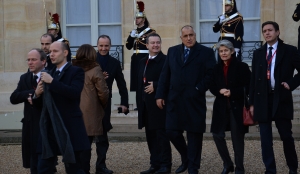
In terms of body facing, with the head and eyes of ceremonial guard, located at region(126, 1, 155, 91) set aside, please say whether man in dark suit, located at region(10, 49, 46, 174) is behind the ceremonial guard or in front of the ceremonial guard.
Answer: in front

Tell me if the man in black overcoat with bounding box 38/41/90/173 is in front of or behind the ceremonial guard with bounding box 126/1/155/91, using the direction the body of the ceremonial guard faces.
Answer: in front

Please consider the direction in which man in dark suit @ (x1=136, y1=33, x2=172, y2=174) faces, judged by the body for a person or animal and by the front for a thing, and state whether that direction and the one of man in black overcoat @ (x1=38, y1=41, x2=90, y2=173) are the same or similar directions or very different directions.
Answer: same or similar directions

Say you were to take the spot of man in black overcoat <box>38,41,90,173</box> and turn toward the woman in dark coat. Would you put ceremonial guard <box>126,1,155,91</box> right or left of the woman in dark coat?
left

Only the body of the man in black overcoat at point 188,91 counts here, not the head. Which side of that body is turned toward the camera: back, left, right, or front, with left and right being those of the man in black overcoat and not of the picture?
front

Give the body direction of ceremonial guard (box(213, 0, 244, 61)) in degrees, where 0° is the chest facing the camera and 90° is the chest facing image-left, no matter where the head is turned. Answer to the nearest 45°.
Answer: approximately 45°

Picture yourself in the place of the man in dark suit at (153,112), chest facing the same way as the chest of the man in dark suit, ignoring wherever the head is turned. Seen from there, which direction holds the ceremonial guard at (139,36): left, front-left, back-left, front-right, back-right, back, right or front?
back-right

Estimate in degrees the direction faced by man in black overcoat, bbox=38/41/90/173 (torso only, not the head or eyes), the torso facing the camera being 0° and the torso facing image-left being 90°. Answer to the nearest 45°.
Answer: approximately 45°

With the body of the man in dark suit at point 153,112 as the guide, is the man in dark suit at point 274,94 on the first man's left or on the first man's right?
on the first man's left

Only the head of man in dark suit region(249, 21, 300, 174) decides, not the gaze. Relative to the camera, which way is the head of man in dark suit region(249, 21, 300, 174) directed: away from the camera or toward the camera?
toward the camera

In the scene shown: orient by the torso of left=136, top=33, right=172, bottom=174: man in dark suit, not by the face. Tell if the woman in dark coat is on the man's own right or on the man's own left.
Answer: on the man's own left

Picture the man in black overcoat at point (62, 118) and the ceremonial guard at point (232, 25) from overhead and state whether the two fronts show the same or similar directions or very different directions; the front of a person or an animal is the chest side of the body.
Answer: same or similar directions

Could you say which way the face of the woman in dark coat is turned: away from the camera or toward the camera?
toward the camera

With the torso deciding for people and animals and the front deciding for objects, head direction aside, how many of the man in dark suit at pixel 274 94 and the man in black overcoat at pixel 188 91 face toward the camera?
2

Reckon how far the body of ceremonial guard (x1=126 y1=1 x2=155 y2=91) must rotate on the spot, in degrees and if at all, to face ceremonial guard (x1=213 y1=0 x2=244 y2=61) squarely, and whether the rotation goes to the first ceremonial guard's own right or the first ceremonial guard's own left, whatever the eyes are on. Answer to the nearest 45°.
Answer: approximately 135° to the first ceremonial guard's own left
